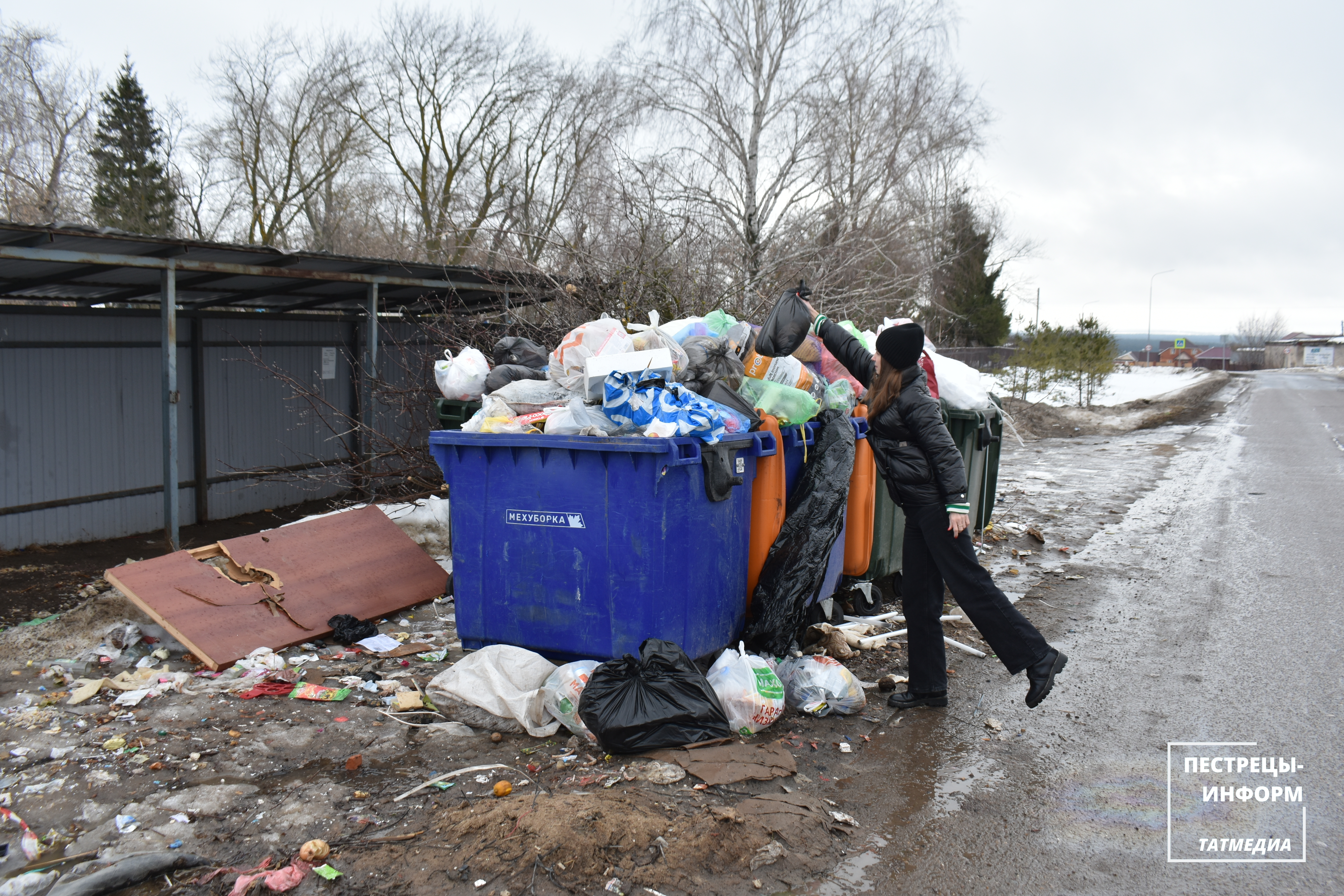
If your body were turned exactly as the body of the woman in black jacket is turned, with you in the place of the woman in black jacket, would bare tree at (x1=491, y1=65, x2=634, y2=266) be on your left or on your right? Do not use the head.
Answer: on your right

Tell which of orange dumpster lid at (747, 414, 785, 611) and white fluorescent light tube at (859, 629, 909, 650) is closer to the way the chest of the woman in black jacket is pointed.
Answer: the orange dumpster lid

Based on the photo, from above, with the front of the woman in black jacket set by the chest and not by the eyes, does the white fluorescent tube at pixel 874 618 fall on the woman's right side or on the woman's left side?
on the woman's right side

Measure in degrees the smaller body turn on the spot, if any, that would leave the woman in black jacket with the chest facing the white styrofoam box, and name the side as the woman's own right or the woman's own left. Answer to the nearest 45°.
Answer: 0° — they already face it

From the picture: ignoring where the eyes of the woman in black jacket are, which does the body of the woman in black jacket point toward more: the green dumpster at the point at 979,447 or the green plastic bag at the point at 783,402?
the green plastic bag

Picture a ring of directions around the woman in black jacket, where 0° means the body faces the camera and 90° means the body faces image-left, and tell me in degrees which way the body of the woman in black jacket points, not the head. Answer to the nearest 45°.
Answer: approximately 90°

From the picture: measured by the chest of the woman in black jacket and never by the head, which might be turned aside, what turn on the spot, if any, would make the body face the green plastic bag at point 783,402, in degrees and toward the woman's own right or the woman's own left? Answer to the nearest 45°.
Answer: approximately 45° to the woman's own right

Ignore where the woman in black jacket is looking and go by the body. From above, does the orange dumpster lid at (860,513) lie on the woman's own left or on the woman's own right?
on the woman's own right
